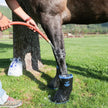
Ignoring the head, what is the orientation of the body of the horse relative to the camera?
to the viewer's left

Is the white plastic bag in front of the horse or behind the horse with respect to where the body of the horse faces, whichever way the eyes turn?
in front
